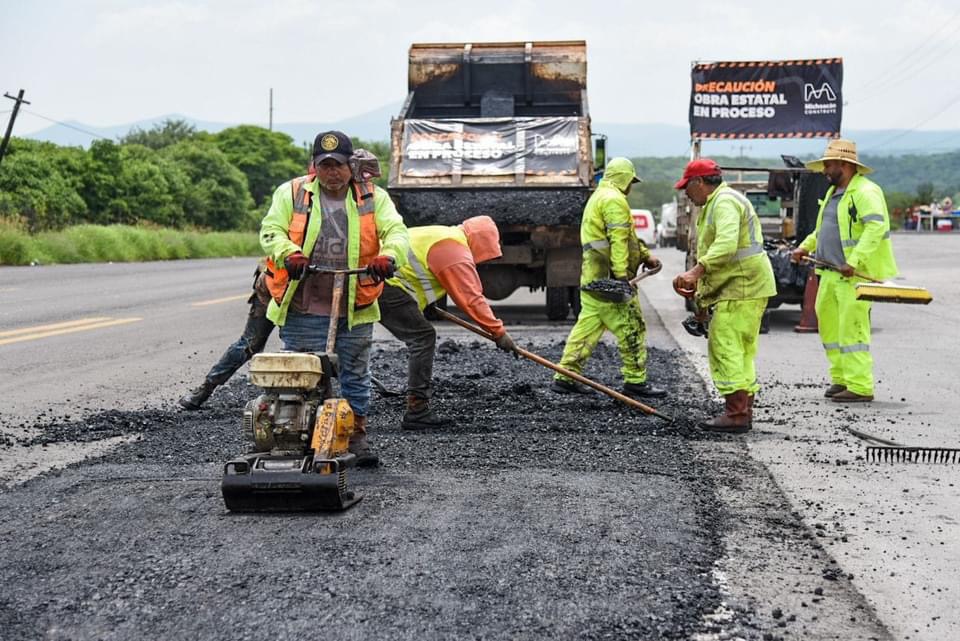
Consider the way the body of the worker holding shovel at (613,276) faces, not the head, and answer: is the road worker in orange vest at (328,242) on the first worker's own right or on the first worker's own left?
on the first worker's own right

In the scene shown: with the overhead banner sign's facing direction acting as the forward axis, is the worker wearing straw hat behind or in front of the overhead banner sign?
in front

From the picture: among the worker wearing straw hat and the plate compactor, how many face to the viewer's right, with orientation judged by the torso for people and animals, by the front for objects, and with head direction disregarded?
0

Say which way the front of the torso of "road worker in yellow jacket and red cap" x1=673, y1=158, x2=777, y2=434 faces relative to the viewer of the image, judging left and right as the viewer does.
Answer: facing to the left of the viewer

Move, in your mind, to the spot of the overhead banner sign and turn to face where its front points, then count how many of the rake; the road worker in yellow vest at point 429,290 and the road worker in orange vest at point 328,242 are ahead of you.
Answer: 3

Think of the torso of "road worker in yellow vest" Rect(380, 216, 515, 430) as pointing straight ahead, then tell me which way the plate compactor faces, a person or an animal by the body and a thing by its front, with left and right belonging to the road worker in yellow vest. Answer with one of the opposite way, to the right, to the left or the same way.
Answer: to the right

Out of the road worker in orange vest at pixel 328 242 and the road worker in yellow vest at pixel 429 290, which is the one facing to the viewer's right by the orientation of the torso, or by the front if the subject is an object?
the road worker in yellow vest at pixel 429 290

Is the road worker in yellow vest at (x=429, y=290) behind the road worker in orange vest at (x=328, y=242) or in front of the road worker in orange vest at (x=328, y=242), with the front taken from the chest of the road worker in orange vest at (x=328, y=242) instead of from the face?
behind

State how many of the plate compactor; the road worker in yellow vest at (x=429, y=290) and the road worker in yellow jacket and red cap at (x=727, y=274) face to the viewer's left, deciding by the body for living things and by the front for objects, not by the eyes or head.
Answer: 1

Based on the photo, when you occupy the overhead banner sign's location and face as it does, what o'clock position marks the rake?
The rake is roughly at 12 o'clock from the overhead banner sign.

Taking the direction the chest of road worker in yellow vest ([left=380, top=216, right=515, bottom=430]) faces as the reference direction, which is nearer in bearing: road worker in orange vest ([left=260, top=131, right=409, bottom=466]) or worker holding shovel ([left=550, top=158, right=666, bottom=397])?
the worker holding shovel
